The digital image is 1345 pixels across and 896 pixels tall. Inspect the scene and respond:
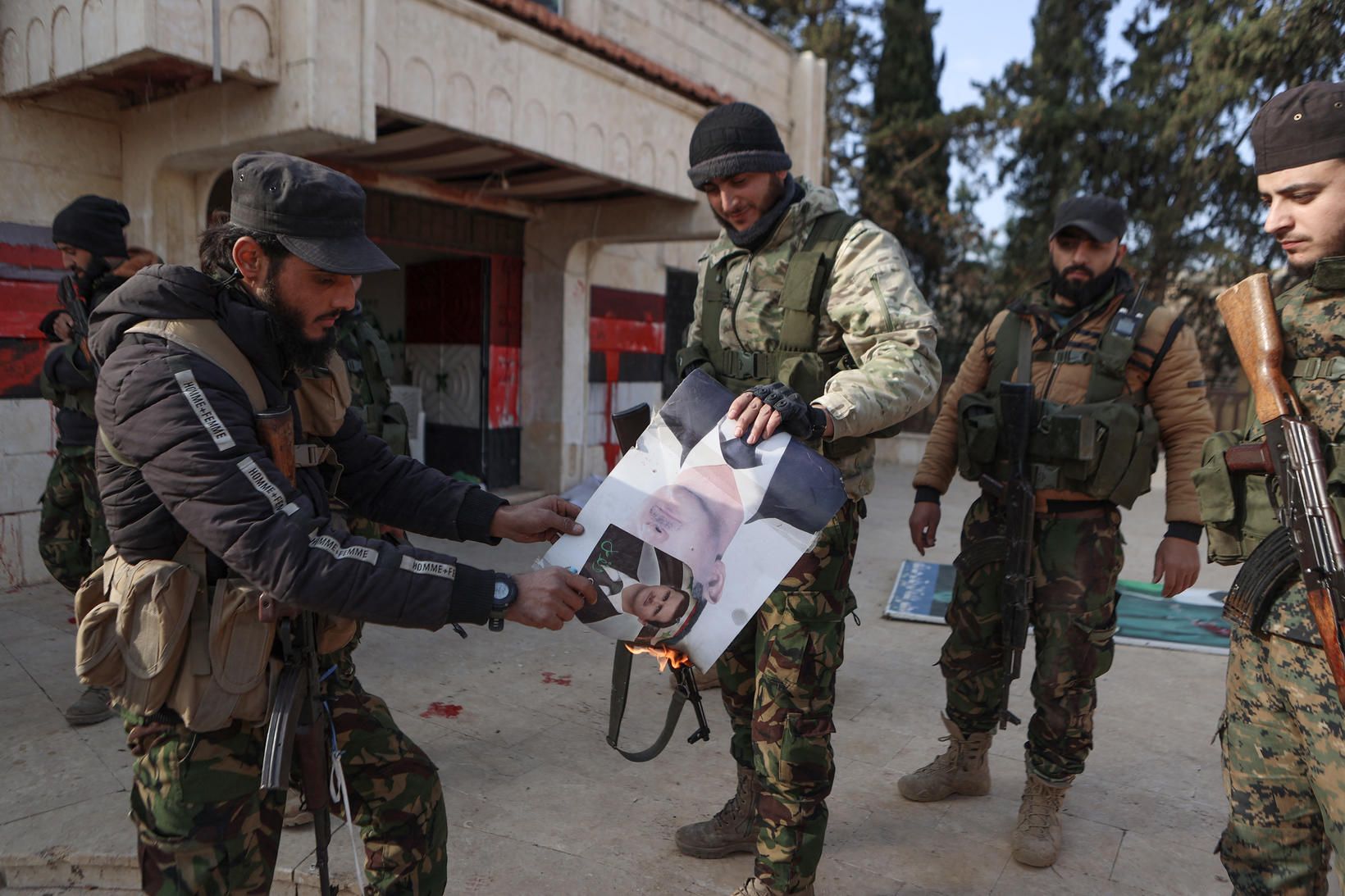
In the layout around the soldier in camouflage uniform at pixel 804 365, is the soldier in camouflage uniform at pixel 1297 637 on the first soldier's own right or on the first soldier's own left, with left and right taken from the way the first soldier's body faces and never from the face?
on the first soldier's own left

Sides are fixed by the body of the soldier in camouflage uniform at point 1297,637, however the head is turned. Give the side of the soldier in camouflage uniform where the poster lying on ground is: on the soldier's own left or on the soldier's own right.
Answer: on the soldier's own right

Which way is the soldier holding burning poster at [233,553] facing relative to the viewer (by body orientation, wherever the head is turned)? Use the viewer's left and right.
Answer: facing to the right of the viewer

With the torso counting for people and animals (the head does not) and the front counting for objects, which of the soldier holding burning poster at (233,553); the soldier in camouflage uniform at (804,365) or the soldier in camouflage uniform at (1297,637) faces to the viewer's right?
the soldier holding burning poster

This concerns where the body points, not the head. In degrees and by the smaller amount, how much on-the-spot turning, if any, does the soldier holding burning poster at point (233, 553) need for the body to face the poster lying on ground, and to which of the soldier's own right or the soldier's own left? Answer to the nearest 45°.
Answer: approximately 45° to the soldier's own left

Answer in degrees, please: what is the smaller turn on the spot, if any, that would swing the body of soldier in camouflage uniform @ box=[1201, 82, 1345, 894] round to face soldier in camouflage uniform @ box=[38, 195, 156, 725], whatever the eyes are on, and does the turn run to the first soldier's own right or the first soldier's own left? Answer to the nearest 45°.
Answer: approximately 45° to the first soldier's own right

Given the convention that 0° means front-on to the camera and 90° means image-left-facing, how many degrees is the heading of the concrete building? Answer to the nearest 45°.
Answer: approximately 315°

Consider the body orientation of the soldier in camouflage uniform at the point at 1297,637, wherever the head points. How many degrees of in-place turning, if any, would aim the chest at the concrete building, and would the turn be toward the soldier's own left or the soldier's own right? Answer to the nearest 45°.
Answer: approximately 90° to the soldier's own right

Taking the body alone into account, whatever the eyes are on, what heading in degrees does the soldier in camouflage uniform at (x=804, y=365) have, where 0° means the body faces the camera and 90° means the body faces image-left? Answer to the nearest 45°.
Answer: approximately 45°

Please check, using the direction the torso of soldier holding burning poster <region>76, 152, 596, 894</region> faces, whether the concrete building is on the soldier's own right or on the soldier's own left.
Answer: on the soldier's own left
